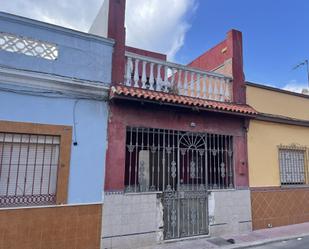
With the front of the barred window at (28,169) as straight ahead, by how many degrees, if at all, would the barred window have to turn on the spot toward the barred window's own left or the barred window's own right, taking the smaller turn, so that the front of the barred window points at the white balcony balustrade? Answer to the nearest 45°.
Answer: approximately 90° to the barred window's own left

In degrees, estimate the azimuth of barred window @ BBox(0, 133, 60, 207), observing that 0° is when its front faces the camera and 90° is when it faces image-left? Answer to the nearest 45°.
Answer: approximately 0°

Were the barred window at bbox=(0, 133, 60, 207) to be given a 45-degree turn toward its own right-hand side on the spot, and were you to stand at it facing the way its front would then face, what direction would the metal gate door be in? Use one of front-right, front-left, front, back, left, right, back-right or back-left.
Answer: back-left

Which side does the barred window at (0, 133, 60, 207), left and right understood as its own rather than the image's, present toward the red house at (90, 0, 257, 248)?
left

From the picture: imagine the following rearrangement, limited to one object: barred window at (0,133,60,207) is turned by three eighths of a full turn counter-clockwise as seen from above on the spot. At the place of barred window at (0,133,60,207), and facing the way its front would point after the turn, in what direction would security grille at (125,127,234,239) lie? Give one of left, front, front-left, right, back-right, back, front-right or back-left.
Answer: front-right

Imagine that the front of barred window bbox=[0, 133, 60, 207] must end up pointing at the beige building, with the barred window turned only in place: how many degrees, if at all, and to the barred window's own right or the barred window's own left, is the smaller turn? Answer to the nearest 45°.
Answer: approximately 90° to the barred window's own left
